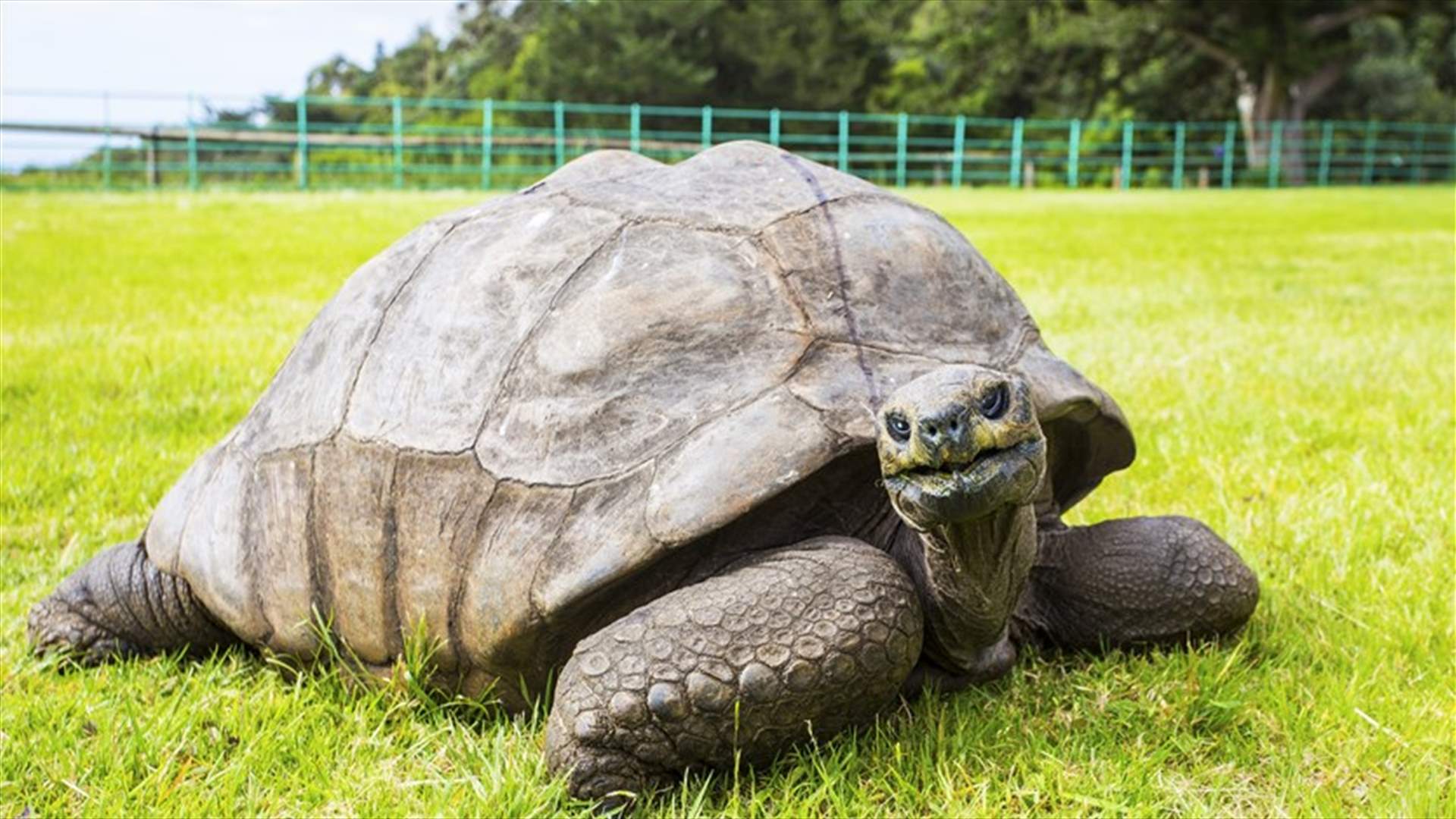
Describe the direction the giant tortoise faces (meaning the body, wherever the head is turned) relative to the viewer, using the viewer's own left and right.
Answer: facing the viewer and to the right of the viewer

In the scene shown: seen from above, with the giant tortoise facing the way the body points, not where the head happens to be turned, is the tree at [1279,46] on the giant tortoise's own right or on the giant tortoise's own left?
on the giant tortoise's own left

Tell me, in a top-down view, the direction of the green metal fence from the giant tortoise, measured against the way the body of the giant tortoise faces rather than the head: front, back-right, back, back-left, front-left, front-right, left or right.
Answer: back-left
